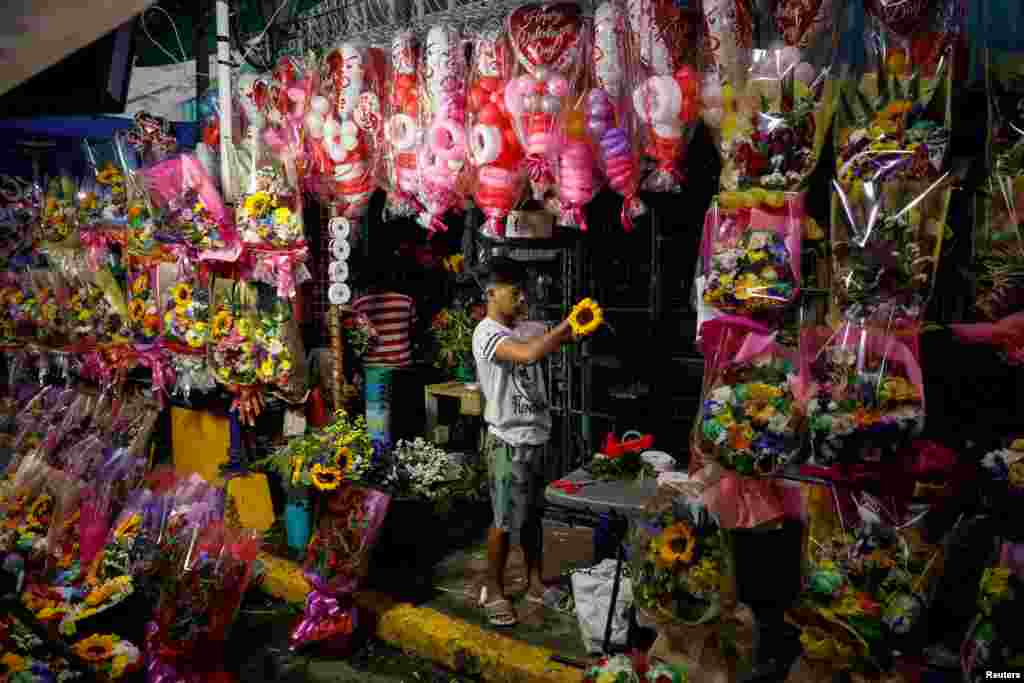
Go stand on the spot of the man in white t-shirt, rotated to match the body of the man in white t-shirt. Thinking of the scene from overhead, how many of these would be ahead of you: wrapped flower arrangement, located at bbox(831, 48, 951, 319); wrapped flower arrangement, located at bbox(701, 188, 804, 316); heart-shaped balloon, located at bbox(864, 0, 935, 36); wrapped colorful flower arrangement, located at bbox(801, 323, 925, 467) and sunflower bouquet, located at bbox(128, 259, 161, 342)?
4

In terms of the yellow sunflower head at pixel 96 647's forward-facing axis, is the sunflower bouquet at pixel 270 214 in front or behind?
behind

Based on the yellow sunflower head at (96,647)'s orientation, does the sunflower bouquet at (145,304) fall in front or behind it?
behind

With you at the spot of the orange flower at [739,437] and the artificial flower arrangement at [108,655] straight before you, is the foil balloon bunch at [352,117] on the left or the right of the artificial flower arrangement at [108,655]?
right

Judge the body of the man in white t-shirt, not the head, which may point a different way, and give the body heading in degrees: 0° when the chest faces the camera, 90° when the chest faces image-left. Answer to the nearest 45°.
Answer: approximately 315°

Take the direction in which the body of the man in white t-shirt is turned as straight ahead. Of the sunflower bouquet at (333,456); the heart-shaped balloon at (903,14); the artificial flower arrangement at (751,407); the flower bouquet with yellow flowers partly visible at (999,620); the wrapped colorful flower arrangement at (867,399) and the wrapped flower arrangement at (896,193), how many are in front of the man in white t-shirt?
5
